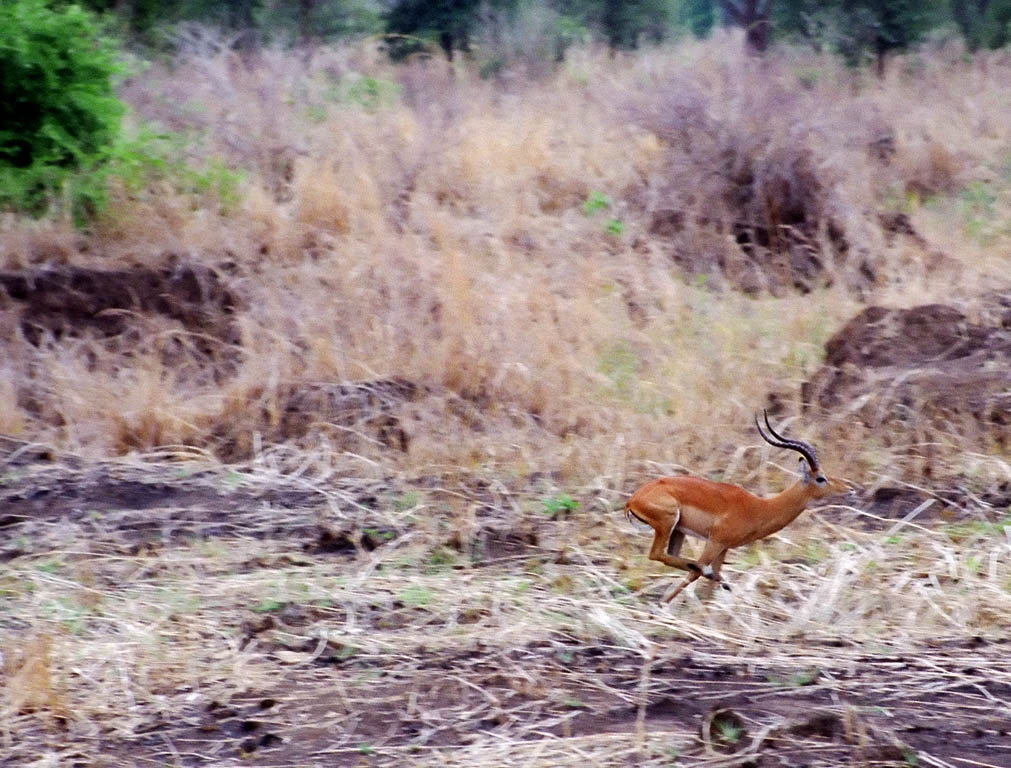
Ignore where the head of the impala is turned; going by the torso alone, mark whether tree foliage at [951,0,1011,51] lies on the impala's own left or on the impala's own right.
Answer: on the impala's own left

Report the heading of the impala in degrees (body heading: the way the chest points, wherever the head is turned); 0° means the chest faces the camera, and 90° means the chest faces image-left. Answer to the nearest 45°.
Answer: approximately 270°

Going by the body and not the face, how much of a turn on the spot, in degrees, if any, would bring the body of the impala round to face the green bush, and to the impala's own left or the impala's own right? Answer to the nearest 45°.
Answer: approximately 135° to the impala's own left

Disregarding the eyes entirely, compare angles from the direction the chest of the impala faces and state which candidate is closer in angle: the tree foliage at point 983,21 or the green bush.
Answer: the tree foliage
